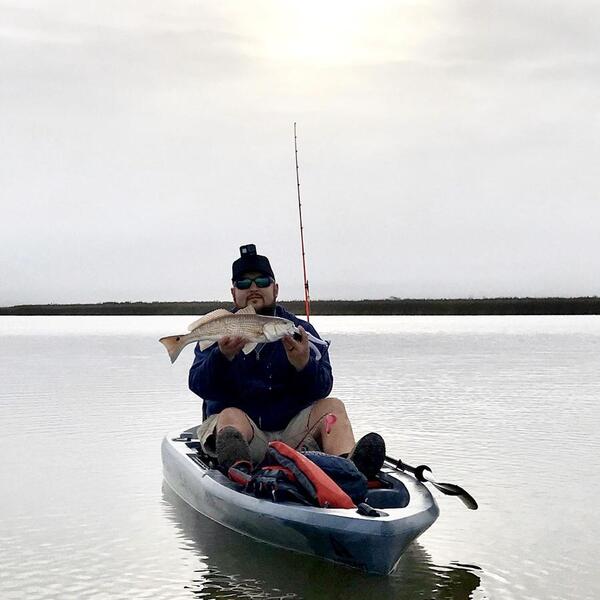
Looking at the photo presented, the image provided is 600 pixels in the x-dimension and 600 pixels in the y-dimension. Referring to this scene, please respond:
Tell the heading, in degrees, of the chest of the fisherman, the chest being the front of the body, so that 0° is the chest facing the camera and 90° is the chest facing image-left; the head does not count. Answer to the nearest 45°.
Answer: approximately 0°

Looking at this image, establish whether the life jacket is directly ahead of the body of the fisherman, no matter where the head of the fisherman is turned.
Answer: yes
